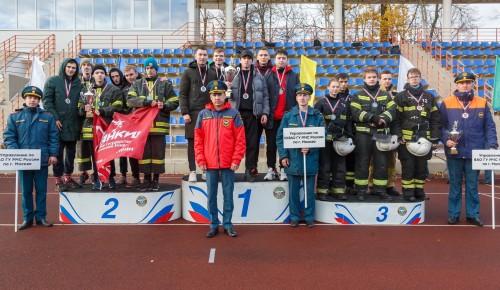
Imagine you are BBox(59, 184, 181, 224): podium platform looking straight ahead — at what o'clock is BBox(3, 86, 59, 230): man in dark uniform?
The man in dark uniform is roughly at 3 o'clock from the podium platform.

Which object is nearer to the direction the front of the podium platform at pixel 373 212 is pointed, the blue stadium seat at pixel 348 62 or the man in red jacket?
the man in red jacket

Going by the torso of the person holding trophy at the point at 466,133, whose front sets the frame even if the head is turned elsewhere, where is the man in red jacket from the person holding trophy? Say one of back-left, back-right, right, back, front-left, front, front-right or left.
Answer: front-right

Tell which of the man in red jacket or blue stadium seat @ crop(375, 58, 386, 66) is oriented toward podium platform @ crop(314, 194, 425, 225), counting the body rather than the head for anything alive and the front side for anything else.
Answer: the blue stadium seat

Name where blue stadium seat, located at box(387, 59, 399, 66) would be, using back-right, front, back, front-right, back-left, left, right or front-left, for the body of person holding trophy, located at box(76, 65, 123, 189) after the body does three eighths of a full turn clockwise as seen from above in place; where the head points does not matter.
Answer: right

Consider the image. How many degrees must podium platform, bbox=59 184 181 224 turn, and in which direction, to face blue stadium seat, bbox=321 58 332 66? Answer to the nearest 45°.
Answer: approximately 135° to its left

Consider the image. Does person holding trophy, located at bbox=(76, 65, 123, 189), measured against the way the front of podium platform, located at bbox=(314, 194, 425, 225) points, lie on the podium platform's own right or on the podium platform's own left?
on the podium platform's own right

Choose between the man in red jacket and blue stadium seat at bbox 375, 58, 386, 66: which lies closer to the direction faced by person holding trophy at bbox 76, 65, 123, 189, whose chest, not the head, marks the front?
the man in red jacket

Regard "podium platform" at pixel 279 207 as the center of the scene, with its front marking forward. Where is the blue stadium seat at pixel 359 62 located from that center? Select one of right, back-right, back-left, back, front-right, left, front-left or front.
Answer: back

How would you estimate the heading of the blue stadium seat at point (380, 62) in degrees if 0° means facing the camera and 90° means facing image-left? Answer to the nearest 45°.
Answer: approximately 0°
